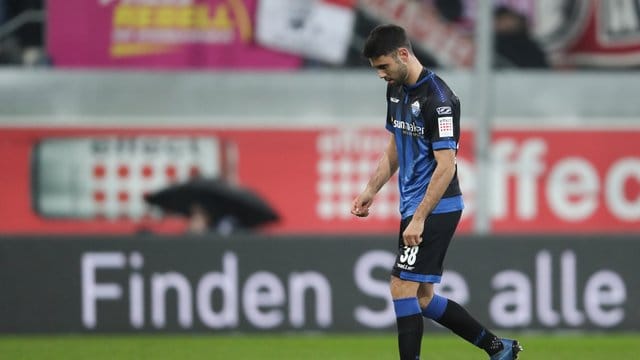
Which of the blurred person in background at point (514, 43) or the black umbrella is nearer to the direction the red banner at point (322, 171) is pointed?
the black umbrella

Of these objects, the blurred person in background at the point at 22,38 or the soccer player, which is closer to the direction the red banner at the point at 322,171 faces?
the soccer player

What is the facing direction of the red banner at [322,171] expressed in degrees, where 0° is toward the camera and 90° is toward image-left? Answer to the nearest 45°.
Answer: approximately 0°

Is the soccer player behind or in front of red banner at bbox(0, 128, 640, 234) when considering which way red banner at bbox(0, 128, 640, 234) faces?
in front

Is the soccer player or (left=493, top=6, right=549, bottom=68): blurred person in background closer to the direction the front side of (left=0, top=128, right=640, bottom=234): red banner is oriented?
the soccer player
